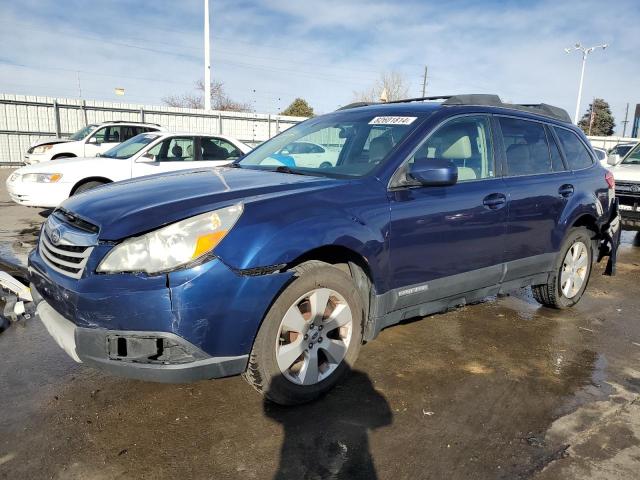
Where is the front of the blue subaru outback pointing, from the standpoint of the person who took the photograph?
facing the viewer and to the left of the viewer

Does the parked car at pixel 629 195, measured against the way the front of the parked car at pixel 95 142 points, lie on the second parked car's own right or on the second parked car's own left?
on the second parked car's own left

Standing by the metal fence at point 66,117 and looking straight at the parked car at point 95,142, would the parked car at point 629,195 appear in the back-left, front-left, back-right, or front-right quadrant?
front-left

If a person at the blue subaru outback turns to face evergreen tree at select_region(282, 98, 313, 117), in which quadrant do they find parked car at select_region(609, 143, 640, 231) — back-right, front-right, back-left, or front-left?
front-right

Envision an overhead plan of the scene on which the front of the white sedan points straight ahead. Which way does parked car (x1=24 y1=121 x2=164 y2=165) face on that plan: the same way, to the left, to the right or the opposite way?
the same way

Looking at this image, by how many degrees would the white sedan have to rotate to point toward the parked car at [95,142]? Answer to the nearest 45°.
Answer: approximately 135° to its right

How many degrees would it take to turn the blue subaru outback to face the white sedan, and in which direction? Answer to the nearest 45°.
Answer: approximately 90° to its right

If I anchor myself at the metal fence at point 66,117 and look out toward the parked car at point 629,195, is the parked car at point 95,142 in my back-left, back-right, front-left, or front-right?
front-right

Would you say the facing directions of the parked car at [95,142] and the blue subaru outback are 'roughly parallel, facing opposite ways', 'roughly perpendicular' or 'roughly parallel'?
roughly parallel

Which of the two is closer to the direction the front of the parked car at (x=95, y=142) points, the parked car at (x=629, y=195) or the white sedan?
the white sedan

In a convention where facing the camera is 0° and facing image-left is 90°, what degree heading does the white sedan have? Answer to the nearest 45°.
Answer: approximately 45°
